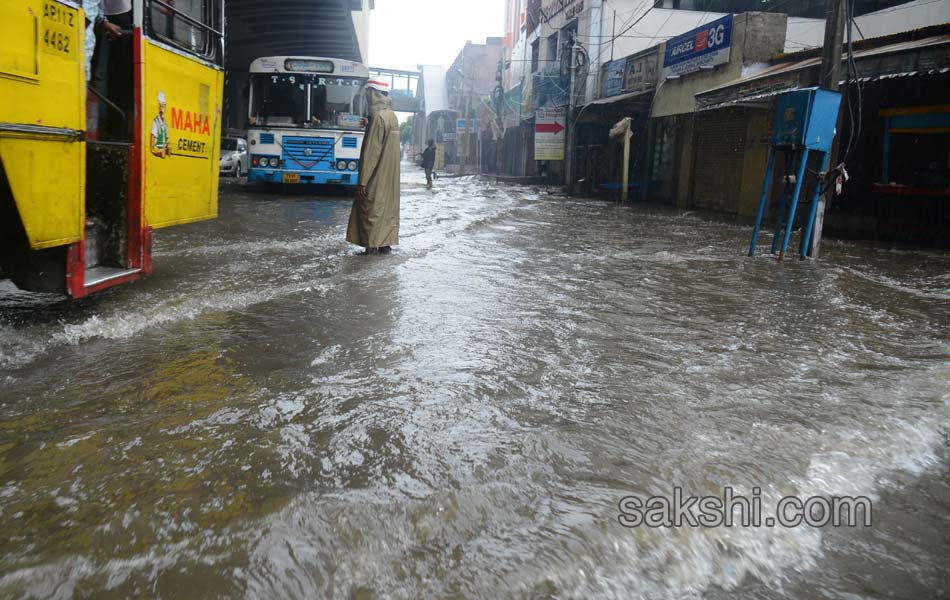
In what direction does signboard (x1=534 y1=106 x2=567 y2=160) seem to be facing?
toward the camera

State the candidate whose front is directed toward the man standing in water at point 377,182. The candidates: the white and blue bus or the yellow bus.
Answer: the white and blue bus

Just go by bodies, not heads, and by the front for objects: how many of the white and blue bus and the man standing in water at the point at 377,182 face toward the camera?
1

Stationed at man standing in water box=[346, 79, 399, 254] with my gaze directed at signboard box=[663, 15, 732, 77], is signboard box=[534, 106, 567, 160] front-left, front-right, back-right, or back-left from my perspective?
front-left

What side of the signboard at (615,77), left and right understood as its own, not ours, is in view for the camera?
front

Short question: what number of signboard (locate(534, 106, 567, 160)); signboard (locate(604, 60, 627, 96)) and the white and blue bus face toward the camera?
3

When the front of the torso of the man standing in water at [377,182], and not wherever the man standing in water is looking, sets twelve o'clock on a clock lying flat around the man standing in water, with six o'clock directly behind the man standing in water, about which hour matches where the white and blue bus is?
The white and blue bus is roughly at 1 o'clock from the man standing in water.

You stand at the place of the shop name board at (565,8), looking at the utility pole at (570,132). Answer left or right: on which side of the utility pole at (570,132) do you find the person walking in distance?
right

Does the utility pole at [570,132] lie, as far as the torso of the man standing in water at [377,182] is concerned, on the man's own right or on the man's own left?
on the man's own right

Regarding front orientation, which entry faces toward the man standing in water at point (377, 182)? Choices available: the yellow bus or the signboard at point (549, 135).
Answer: the signboard

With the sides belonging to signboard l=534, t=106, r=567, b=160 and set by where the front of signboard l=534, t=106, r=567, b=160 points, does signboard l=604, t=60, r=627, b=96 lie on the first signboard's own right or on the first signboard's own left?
on the first signboard's own left

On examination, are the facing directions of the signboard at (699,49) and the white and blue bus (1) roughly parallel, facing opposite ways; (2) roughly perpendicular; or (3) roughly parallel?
roughly perpendicular

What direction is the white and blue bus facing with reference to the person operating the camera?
facing the viewer

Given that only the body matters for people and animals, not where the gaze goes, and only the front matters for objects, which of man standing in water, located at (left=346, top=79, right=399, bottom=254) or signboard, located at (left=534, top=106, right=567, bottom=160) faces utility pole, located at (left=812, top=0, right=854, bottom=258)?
the signboard
